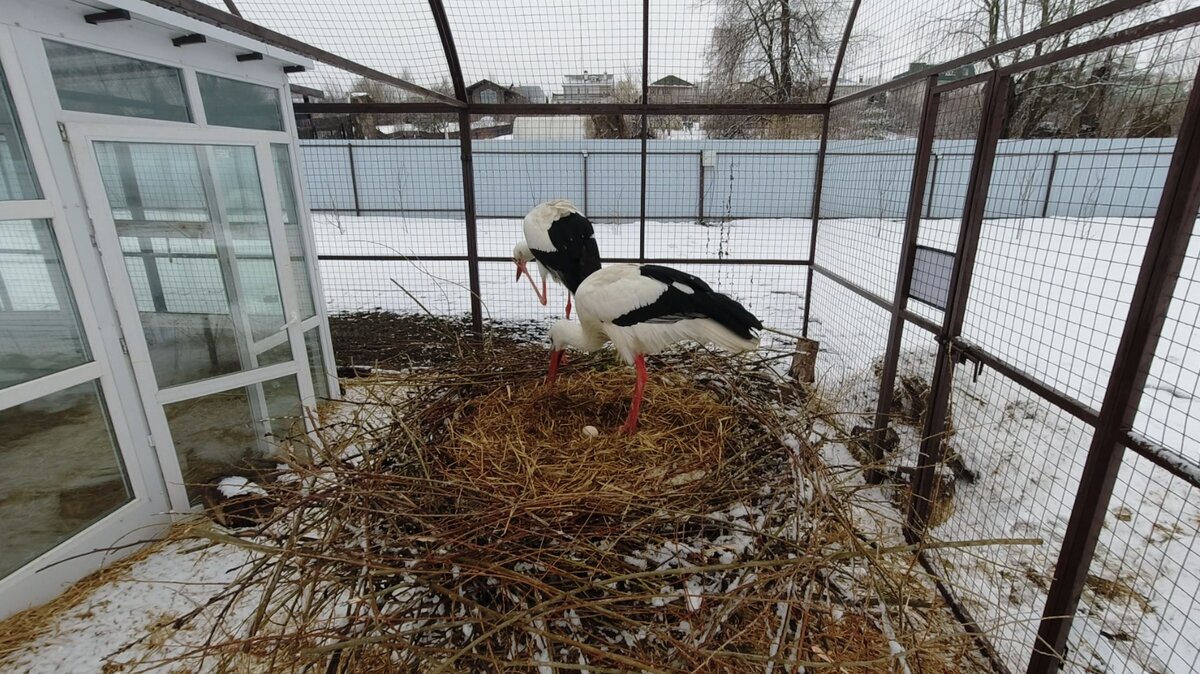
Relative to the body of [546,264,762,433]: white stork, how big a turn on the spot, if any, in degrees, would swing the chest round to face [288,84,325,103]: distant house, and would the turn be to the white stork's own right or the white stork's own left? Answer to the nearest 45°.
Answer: approximately 45° to the white stork's own right

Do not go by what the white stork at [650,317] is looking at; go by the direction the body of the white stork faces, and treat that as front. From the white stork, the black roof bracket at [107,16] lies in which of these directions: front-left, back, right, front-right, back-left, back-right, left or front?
front

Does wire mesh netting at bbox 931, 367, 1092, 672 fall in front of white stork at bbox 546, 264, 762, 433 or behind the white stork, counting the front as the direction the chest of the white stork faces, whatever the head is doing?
behind

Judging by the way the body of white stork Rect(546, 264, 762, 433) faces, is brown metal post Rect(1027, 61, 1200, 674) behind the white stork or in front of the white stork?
behind

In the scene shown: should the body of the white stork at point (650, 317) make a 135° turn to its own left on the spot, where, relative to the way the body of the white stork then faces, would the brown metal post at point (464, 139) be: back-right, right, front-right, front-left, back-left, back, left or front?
back

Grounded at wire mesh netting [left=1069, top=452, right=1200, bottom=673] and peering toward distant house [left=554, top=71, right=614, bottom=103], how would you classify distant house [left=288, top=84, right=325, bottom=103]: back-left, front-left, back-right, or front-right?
front-left

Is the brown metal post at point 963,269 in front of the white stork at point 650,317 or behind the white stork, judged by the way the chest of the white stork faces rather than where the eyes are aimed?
behind

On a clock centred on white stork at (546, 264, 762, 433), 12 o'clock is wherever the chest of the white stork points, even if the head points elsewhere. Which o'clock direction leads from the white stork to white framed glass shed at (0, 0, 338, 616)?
The white framed glass shed is roughly at 12 o'clock from the white stork.

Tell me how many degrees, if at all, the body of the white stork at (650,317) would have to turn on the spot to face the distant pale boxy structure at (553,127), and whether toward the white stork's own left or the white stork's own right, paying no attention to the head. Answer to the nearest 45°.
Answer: approximately 90° to the white stork's own right

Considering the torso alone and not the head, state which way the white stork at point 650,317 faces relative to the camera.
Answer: to the viewer's left

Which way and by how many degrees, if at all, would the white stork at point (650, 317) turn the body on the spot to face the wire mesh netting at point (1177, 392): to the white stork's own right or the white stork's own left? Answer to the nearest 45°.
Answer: approximately 135° to the white stork's own left

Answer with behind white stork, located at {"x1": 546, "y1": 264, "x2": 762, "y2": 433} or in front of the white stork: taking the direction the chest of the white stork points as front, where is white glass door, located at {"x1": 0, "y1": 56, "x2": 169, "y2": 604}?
in front

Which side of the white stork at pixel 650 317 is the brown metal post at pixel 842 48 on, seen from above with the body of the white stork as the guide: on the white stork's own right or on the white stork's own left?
on the white stork's own right

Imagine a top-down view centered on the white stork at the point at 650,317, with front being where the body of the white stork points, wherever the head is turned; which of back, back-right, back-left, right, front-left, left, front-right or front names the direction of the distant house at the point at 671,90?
right
